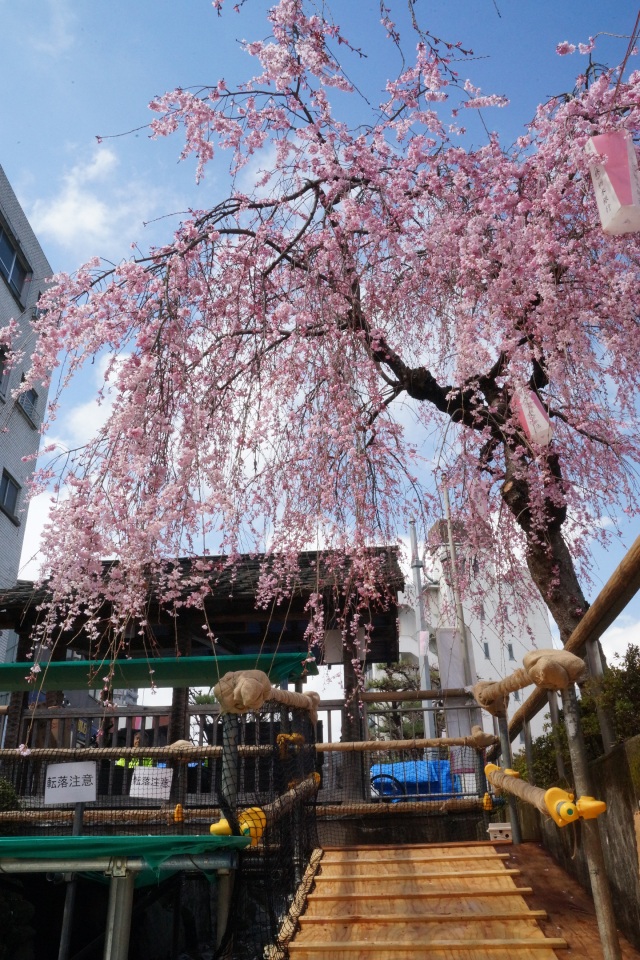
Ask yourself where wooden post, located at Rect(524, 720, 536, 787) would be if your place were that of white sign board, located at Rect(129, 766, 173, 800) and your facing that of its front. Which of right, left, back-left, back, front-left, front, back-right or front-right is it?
front-left

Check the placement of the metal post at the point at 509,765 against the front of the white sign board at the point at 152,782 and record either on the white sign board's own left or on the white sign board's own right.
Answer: on the white sign board's own left

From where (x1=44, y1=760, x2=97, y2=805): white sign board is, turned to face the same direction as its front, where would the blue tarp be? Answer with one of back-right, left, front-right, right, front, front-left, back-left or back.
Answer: back-left

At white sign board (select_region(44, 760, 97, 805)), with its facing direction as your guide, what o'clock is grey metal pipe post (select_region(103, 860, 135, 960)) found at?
The grey metal pipe post is roughly at 12 o'clock from the white sign board.

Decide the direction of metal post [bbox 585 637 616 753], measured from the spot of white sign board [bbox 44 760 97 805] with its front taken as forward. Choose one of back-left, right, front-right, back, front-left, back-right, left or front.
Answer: front-left

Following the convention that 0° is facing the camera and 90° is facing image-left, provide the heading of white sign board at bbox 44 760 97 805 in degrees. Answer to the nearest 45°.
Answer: approximately 0°

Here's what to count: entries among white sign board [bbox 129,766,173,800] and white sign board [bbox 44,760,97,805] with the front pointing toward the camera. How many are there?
2

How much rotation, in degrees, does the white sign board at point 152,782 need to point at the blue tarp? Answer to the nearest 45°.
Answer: approximately 135° to its left

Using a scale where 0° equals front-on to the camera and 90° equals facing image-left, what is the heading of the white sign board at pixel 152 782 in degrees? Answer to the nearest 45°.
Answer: approximately 0°

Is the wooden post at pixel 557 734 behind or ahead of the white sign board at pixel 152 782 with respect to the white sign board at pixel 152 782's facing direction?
ahead

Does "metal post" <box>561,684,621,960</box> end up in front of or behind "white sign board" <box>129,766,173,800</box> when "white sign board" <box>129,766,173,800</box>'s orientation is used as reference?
in front
